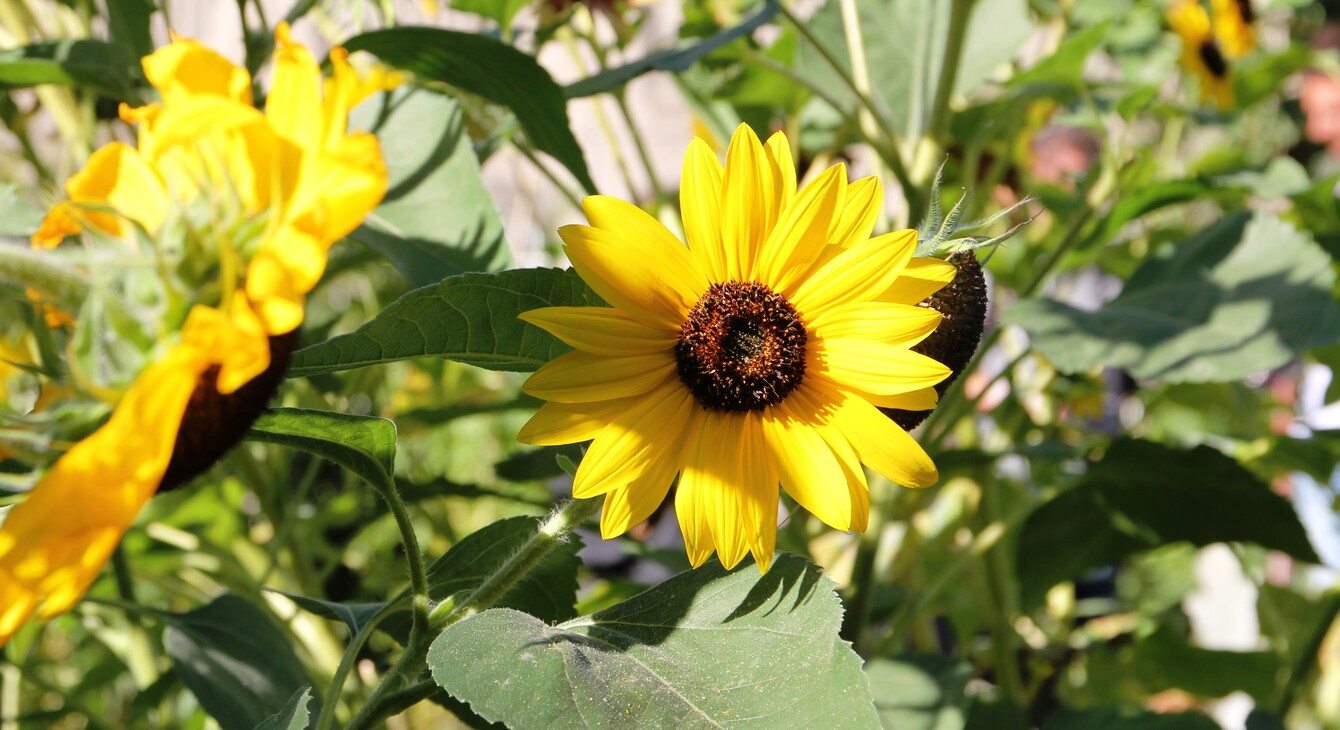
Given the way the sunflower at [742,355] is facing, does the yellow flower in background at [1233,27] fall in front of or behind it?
behind

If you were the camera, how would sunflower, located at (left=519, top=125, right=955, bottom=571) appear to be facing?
facing the viewer

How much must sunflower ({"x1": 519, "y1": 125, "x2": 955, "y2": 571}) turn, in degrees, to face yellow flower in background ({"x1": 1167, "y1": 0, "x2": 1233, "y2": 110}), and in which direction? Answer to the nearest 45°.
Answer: approximately 135° to its left
